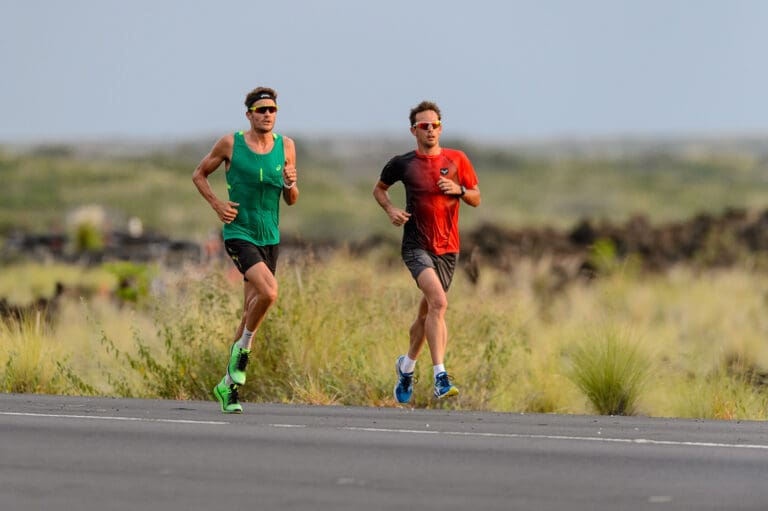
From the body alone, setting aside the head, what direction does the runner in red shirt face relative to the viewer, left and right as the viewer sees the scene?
facing the viewer and to the right of the viewer

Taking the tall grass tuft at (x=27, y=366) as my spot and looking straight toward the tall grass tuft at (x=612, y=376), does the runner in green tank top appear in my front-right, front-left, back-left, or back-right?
front-right

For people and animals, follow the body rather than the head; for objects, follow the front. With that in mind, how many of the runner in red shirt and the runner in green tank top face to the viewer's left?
0

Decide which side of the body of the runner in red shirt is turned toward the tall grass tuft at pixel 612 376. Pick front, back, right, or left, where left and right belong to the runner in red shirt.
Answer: left

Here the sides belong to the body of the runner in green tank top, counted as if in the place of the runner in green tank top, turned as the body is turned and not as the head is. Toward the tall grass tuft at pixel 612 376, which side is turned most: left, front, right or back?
left

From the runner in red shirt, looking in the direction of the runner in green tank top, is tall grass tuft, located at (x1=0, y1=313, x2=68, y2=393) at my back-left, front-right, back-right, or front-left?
front-right
